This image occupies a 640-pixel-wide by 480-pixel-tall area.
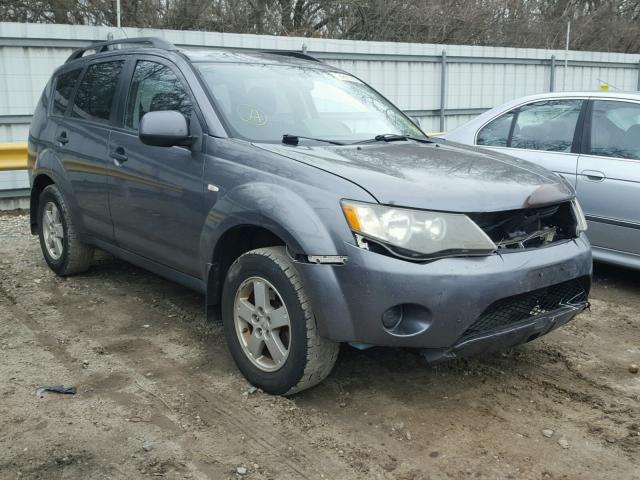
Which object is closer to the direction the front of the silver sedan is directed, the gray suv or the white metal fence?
the gray suv

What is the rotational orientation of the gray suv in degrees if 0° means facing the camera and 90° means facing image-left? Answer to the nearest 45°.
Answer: approximately 315°

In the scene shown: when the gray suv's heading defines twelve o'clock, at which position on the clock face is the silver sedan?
The silver sedan is roughly at 9 o'clock from the gray suv.

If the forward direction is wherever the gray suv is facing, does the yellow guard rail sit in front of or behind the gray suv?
behind
